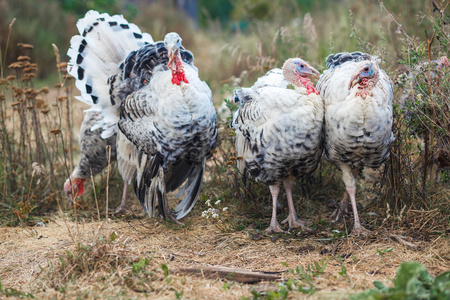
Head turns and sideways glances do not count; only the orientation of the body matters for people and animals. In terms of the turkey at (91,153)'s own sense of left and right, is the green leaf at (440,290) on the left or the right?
on its left

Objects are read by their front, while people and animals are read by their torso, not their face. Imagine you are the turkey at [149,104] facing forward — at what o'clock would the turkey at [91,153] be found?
the turkey at [91,153] is roughly at 6 o'clock from the turkey at [149,104].

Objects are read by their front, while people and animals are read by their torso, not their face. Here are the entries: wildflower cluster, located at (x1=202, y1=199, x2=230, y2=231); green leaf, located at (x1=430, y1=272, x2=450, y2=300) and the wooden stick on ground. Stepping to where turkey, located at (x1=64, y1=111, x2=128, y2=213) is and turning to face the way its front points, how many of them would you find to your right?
0

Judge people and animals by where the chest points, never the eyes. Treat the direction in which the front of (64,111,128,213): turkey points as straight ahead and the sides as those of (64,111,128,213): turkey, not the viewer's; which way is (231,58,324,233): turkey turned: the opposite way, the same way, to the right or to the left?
to the left

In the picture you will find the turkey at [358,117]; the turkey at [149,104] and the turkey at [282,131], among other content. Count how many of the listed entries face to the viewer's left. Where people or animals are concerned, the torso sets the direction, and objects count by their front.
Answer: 0

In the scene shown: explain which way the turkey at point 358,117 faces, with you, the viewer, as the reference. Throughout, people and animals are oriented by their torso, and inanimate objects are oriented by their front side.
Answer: facing the viewer

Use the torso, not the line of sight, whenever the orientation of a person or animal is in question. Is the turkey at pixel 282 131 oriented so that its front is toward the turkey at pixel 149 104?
no

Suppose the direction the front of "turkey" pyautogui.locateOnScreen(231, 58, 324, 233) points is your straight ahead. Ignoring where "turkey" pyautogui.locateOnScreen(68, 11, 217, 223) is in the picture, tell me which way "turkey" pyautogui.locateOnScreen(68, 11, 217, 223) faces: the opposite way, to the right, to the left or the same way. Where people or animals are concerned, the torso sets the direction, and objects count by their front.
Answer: the same way

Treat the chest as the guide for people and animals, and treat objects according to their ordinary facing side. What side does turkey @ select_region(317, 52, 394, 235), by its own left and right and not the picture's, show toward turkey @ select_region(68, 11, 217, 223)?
right

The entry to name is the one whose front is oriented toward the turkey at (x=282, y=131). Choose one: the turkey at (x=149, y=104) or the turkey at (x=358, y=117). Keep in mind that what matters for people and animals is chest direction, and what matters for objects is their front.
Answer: the turkey at (x=149, y=104)

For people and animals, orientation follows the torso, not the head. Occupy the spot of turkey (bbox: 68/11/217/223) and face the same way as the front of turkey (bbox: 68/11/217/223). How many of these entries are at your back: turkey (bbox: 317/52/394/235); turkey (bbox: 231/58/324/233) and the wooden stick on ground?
0

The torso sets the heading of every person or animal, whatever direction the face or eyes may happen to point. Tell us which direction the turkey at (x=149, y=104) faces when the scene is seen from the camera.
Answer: facing the viewer and to the right of the viewer

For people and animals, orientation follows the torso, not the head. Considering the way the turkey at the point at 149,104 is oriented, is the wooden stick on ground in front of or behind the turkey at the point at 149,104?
in front
